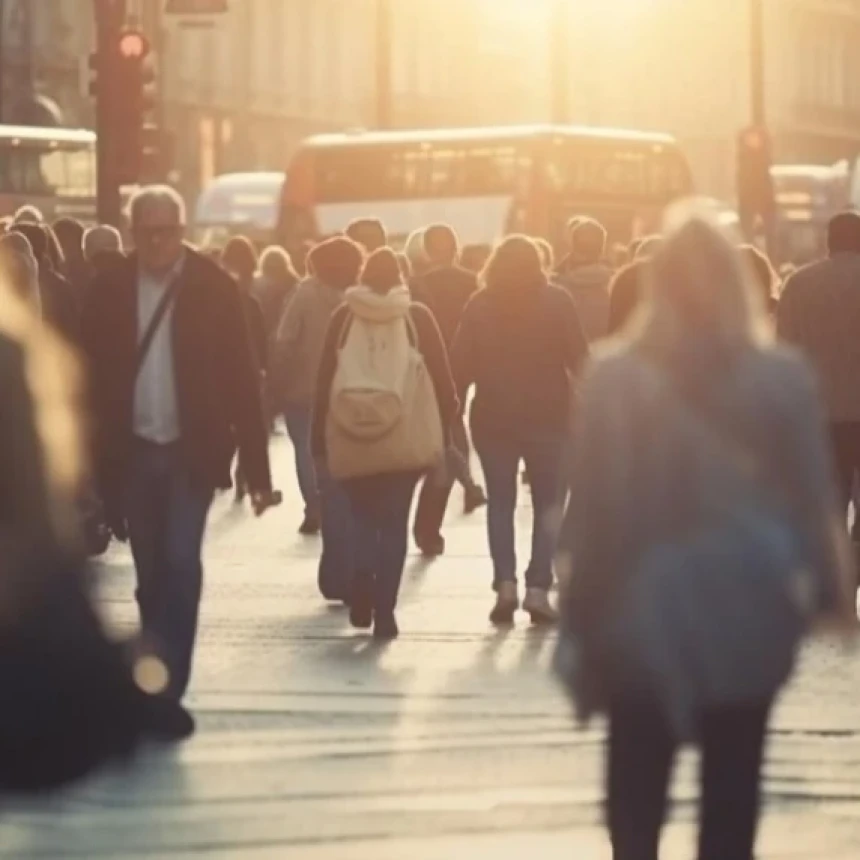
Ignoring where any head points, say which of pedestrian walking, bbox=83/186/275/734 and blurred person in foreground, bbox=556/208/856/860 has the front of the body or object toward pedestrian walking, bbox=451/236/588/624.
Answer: the blurred person in foreground

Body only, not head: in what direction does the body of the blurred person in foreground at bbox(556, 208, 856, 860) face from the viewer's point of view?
away from the camera

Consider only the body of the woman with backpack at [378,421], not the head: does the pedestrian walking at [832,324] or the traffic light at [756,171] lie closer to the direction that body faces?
the traffic light

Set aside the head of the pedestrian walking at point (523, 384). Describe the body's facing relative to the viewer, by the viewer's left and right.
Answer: facing away from the viewer

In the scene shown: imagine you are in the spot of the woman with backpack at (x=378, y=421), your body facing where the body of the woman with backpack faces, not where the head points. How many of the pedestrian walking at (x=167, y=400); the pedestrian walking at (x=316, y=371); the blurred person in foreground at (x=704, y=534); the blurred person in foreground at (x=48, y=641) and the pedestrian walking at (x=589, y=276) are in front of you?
2

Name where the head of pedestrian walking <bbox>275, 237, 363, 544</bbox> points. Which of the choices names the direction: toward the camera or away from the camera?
away from the camera

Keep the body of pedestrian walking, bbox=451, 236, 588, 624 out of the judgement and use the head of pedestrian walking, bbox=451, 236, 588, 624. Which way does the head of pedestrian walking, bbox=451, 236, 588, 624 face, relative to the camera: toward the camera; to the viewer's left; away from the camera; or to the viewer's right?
away from the camera

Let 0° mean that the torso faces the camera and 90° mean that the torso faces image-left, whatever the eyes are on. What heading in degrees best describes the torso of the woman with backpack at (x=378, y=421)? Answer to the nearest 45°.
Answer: approximately 180°

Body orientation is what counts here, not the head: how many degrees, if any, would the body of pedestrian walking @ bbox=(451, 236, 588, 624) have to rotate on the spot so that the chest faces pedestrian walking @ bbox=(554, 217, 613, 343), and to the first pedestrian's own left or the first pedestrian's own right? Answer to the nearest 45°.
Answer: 0° — they already face them

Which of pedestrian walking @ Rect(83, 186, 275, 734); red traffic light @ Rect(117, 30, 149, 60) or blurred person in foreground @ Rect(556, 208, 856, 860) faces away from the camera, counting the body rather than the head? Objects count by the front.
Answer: the blurred person in foreground

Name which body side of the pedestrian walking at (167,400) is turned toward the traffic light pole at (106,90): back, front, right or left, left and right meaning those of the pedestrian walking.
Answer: back

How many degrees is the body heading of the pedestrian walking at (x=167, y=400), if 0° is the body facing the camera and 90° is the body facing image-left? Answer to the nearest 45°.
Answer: approximately 0°
